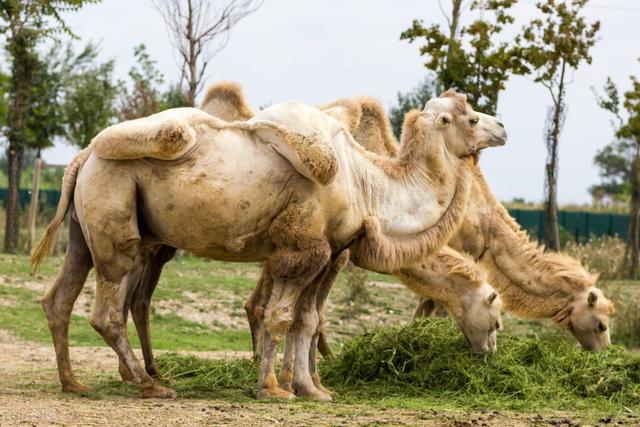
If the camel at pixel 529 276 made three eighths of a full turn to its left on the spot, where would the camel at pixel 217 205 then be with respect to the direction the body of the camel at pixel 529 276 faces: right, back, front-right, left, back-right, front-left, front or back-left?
left

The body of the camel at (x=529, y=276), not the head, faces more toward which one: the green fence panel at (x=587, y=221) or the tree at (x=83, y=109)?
the green fence panel

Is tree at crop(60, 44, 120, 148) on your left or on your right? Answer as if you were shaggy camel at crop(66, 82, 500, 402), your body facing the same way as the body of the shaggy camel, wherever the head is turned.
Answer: on your left

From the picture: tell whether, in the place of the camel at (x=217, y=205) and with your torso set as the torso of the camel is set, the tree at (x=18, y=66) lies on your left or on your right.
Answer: on your left

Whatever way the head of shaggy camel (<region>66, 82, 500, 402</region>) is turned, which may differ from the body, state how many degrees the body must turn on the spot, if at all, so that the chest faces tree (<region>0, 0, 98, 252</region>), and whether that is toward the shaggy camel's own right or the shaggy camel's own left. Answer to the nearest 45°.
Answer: approximately 135° to the shaggy camel's own left

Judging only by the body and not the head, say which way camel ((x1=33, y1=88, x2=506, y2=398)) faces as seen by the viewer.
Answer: to the viewer's right

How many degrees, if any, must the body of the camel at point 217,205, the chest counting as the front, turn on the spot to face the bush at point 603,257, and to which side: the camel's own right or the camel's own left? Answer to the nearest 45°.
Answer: approximately 45° to the camel's own left

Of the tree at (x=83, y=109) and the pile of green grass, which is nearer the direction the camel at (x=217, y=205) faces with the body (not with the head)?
the pile of green grass

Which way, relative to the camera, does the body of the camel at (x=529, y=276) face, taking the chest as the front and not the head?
to the viewer's right

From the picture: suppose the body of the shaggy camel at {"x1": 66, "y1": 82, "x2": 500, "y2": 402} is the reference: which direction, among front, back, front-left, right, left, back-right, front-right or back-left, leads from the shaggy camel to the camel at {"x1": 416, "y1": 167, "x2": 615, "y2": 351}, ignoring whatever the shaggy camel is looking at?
front-left
